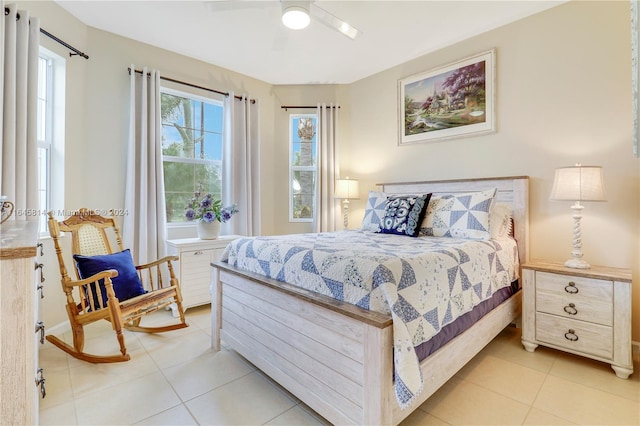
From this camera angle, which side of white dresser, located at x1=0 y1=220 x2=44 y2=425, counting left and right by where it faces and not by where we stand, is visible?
right

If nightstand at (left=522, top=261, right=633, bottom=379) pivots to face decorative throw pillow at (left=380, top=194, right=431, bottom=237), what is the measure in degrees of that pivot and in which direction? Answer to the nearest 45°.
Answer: approximately 45° to its right

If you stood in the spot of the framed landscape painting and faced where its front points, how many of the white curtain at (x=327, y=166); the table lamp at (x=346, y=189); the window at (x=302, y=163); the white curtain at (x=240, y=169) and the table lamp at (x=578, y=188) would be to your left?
1

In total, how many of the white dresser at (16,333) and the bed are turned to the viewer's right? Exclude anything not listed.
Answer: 1

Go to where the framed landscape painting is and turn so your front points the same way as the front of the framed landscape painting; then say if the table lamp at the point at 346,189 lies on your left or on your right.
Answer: on your right

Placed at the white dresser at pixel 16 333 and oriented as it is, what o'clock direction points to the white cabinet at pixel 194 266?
The white cabinet is roughly at 10 o'clock from the white dresser.

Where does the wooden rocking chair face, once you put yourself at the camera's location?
facing the viewer and to the right of the viewer

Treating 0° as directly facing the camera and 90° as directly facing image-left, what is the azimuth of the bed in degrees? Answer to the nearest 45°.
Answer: approximately 45°

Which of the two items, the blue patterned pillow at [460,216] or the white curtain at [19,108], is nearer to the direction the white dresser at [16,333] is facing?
the blue patterned pillow

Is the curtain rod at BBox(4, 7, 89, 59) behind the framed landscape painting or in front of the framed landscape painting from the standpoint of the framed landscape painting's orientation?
in front

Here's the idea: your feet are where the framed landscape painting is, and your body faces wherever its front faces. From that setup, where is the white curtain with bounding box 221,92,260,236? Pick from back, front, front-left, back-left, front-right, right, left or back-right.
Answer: front-right

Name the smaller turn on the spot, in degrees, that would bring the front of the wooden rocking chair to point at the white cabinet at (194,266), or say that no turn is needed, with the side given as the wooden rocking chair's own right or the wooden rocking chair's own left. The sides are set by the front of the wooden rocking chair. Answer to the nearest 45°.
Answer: approximately 90° to the wooden rocking chair's own left

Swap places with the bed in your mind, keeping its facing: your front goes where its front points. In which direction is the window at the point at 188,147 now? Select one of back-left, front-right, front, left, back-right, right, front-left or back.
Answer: right
